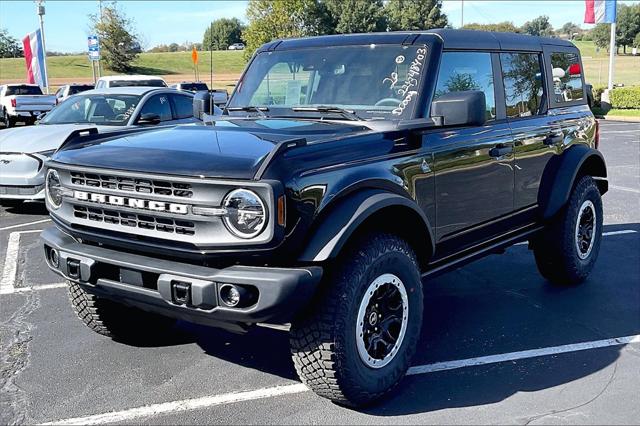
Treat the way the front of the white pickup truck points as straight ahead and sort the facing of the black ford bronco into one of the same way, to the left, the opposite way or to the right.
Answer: to the left

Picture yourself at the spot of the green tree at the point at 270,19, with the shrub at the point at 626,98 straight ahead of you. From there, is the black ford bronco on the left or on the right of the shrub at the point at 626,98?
right

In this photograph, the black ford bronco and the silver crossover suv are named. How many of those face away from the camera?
0

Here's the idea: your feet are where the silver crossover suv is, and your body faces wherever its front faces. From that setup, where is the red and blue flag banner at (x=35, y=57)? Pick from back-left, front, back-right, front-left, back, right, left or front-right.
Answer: back-right

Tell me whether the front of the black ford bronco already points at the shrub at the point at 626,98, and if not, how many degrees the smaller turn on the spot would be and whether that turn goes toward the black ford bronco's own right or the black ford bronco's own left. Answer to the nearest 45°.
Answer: approximately 180°

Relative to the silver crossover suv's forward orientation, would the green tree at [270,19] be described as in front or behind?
behind

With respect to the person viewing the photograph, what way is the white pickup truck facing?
facing away from the viewer and to the left of the viewer

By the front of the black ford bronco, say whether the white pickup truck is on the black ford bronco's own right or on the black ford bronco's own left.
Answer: on the black ford bronco's own right

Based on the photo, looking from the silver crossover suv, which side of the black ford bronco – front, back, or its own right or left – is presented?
right

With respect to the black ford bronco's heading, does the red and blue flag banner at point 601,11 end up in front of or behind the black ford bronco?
behind

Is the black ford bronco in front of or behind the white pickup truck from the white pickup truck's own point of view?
behind

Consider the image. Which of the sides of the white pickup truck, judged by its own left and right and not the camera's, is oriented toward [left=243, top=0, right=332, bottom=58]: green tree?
right

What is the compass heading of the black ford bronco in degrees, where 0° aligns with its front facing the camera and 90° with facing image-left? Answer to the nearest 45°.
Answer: approximately 45°
